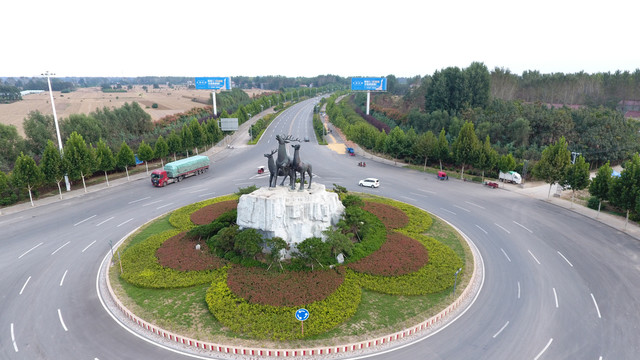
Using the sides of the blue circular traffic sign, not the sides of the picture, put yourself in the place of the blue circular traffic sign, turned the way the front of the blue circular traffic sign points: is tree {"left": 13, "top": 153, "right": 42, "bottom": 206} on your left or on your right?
on your right

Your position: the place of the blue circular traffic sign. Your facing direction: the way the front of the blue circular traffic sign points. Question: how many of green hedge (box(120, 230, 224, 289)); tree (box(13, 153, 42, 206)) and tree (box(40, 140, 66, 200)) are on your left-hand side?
0

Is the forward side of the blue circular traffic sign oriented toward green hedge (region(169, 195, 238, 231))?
no

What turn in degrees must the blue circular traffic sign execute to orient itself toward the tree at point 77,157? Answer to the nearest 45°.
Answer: approximately 135° to its right

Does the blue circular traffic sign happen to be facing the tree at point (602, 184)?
no

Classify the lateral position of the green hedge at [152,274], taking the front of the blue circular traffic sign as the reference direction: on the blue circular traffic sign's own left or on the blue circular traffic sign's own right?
on the blue circular traffic sign's own right

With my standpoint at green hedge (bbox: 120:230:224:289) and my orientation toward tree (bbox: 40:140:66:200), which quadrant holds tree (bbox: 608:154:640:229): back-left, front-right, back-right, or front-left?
back-right

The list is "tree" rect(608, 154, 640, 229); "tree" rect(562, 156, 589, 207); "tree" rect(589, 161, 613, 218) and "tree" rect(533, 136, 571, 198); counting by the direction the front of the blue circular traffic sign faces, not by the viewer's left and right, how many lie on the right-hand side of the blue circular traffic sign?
0

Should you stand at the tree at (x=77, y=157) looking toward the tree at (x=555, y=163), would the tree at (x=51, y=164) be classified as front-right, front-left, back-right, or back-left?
back-right

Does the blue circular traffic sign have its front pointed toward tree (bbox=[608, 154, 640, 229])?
no

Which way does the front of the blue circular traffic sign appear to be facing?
toward the camera

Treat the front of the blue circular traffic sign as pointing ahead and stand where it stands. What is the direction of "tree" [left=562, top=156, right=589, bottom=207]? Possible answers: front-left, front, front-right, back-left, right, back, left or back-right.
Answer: back-left

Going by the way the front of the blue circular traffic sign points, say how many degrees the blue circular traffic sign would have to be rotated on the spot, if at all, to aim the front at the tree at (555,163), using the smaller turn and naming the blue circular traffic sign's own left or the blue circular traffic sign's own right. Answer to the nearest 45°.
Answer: approximately 135° to the blue circular traffic sign's own left
